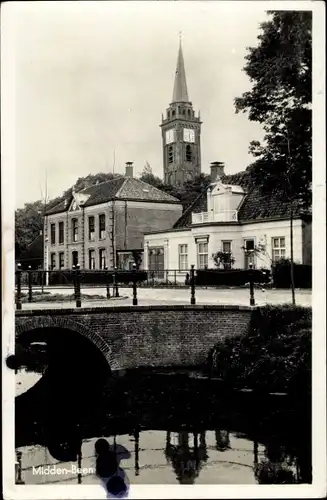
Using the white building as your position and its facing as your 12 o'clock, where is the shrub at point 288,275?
The shrub is roughly at 11 o'clock from the white building.

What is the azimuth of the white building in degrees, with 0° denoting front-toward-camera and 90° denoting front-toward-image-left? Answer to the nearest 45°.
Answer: approximately 0°

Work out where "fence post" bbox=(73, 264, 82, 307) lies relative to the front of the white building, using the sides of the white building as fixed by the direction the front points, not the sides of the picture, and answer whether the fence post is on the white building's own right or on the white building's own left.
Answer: on the white building's own right
